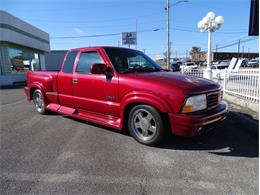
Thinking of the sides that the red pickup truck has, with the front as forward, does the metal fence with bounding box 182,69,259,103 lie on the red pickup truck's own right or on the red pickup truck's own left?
on the red pickup truck's own left

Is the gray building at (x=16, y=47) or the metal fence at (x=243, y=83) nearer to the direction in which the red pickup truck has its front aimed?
the metal fence

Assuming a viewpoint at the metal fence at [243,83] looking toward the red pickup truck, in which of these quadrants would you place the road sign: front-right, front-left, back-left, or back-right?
back-right

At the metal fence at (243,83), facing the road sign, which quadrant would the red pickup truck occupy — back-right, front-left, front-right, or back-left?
back-left

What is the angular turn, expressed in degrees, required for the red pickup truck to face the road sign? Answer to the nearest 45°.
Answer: approximately 135° to its left

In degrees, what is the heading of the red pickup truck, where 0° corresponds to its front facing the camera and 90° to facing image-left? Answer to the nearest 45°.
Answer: approximately 315°

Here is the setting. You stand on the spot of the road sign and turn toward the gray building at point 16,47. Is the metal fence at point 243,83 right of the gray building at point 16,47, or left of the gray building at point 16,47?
left

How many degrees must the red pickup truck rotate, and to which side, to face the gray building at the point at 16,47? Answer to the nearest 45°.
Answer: approximately 180°

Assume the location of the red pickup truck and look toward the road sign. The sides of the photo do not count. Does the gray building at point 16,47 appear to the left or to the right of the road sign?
left
